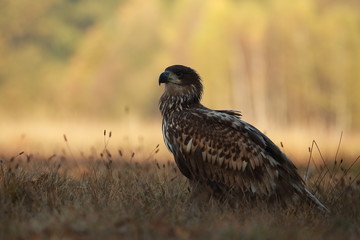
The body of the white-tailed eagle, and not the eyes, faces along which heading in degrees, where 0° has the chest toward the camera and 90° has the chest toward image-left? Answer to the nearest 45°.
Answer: approximately 90°
